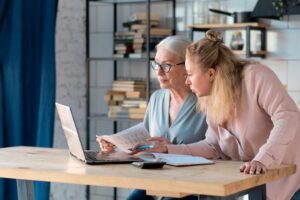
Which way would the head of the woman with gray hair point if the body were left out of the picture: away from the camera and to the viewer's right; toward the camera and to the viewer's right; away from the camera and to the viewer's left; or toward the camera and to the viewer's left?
toward the camera and to the viewer's left

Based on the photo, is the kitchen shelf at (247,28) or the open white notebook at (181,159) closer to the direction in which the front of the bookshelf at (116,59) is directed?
the open white notebook

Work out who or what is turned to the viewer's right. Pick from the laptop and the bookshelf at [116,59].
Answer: the laptop

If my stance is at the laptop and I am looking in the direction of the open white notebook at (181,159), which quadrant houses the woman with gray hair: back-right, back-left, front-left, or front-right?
front-left

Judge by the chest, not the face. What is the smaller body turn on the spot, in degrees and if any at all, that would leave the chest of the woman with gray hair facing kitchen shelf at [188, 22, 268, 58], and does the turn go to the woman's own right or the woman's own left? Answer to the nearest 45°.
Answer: approximately 180°

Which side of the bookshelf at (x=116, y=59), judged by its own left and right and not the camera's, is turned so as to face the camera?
front

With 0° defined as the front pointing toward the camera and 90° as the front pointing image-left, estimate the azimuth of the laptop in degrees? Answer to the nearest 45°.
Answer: approximately 270°

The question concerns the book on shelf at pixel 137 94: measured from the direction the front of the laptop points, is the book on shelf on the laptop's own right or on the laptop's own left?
on the laptop's own left

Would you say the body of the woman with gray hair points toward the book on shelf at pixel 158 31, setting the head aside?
no

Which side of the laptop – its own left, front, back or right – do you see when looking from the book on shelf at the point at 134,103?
left

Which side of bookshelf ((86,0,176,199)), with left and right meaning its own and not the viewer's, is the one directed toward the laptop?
front

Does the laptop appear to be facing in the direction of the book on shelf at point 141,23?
no

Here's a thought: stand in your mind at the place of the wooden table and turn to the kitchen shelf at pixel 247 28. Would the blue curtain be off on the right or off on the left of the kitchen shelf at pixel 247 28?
left

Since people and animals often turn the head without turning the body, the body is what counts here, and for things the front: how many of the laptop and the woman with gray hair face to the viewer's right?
1

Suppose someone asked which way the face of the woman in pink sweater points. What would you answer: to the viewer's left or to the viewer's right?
to the viewer's left

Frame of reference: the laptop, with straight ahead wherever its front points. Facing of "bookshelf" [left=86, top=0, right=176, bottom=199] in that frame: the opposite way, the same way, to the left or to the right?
to the right

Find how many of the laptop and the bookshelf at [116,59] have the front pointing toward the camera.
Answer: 1

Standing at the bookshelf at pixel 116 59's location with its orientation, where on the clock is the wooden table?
The wooden table is roughly at 12 o'clock from the bookshelf.

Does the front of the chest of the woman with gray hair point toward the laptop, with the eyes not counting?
yes

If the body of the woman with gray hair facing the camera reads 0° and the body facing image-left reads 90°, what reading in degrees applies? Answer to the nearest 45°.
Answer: approximately 45°
